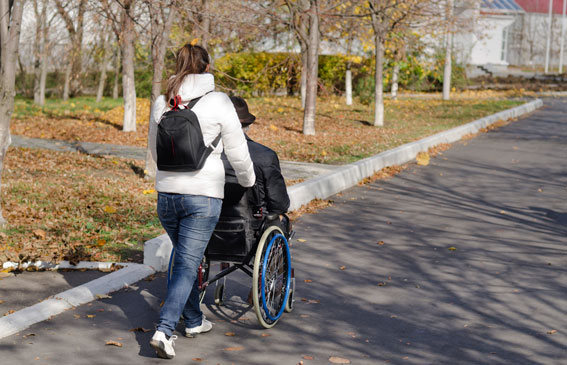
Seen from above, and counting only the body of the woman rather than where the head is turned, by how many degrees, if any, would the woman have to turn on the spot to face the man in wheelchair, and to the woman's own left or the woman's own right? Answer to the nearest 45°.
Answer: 0° — they already face them

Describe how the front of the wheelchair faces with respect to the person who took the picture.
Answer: facing away from the viewer and to the right of the viewer

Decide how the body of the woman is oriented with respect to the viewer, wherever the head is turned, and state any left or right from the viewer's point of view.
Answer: facing away from the viewer and to the right of the viewer

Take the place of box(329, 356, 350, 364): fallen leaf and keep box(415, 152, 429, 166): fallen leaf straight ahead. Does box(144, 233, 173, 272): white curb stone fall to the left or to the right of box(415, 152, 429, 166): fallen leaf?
left

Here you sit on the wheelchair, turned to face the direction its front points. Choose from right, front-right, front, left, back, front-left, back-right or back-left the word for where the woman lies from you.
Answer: back

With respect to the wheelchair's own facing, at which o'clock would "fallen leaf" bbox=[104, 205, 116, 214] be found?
The fallen leaf is roughly at 10 o'clock from the wheelchair.

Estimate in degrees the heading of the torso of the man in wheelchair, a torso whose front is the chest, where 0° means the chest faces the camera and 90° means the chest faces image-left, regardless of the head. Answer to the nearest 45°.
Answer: approximately 225°

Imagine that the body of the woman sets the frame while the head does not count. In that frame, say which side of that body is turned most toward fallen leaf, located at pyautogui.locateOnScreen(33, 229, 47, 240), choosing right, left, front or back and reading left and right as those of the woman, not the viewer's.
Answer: left

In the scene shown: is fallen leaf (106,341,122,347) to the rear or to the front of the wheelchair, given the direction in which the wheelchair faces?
to the rear

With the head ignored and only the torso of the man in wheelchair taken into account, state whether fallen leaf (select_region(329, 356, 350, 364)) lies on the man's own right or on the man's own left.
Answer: on the man's own right
